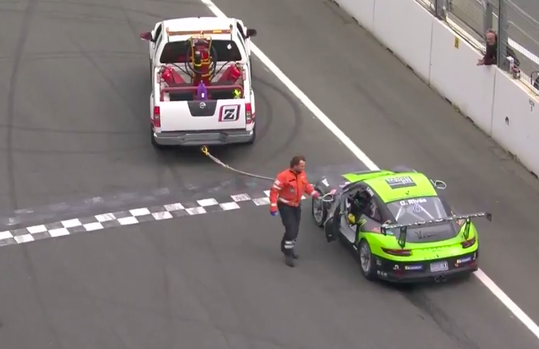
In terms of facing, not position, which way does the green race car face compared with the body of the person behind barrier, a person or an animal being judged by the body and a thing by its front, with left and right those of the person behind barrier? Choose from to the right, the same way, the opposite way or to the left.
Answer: to the right

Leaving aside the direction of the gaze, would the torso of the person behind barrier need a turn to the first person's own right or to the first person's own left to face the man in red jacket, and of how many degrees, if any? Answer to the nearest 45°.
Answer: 0° — they already face them

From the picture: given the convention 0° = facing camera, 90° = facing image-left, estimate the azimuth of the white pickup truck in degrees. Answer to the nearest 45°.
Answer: approximately 180°

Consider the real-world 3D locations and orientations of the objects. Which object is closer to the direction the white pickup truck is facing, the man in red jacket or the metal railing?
the metal railing

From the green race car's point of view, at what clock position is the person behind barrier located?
The person behind barrier is roughly at 2 o'clock from the green race car.

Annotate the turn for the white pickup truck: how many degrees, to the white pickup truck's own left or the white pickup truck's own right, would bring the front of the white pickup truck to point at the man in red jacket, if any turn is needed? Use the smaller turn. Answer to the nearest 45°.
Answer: approximately 180°

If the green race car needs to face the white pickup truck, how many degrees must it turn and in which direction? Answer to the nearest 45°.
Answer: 0° — it already faces it

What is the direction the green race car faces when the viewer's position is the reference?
facing away from the viewer and to the left of the viewer

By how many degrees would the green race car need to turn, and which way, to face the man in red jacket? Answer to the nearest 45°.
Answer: approximately 45° to its left

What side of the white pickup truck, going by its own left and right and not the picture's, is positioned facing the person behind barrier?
right

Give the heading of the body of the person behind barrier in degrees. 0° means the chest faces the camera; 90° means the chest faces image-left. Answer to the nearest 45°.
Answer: approximately 45°

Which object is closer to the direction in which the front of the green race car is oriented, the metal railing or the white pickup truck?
the white pickup truck

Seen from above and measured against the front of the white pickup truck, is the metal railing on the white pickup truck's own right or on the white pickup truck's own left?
on the white pickup truck's own right

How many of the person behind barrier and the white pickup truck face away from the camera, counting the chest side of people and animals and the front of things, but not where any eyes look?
1

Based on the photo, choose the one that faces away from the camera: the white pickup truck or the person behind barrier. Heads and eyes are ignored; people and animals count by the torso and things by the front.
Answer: the white pickup truck
